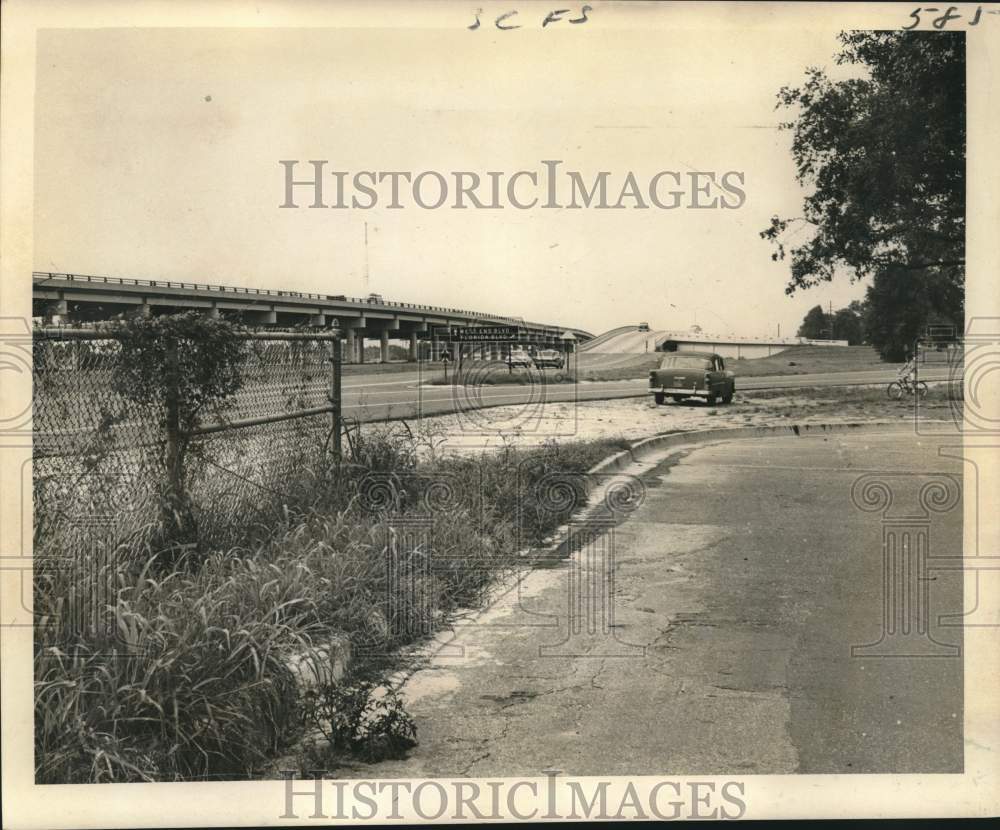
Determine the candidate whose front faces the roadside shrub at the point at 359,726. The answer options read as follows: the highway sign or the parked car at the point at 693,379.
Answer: the highway sign

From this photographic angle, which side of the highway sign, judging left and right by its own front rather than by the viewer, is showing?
front

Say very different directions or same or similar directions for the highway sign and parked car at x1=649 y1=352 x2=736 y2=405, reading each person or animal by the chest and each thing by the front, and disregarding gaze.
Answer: very different directions

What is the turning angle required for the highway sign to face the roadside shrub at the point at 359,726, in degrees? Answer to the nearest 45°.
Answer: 0° — it already faces it

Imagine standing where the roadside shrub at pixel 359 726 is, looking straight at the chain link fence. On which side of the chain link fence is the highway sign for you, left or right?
right

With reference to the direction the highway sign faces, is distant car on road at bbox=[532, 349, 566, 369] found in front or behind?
behind

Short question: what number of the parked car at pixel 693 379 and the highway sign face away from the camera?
1

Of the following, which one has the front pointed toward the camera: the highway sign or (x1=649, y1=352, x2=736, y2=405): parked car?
the highway sign

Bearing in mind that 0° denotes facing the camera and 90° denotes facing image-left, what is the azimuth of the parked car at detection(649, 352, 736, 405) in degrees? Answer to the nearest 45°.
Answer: approximately 180°
